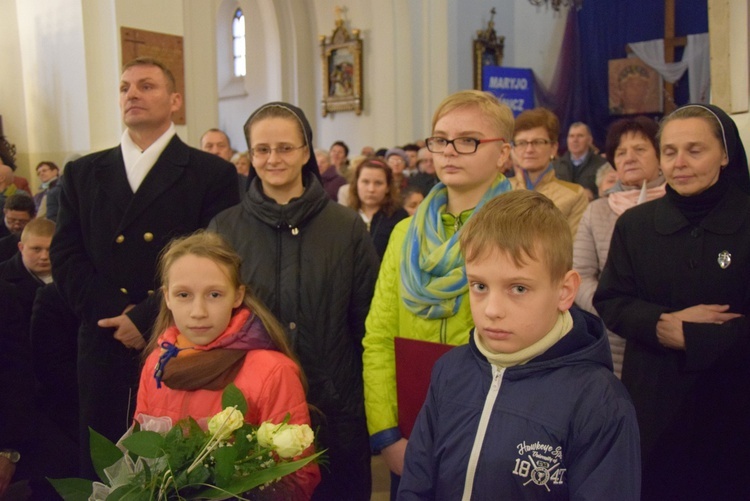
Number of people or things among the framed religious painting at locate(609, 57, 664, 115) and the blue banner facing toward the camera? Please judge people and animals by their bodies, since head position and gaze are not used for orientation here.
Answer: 2

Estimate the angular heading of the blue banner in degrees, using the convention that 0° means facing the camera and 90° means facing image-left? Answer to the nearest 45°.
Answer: approximately 0°

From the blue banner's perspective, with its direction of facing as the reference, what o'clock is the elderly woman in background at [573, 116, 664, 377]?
The elderly woman in background is roughly at 12 o'clock from the blue banner.

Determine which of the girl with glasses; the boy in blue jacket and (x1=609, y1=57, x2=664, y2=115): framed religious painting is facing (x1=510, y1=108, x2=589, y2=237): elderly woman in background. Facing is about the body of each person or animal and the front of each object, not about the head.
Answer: the framed religious painting

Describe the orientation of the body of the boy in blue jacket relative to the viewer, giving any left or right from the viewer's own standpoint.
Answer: facing the viewer and to the left of the viewer

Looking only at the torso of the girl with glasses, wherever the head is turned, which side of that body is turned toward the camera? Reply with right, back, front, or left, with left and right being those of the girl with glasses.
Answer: front

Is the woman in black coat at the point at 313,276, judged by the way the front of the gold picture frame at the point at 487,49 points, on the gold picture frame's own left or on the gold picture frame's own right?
on the gold picture frame's own right

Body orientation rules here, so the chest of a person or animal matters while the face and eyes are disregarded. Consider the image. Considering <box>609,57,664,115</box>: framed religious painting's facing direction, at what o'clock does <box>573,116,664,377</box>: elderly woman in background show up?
The elderly woman in background is roughly at 12 o'clock from the framed religious painting.

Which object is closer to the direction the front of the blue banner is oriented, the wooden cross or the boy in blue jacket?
the boy in blue jacket

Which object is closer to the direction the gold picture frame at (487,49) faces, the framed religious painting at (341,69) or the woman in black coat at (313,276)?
the woman in black coat

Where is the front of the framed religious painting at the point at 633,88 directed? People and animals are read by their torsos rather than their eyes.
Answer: toward the camera
